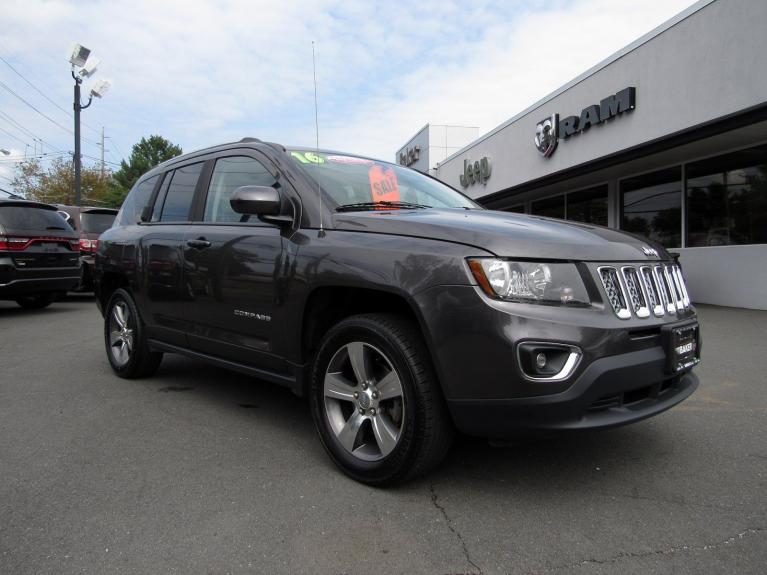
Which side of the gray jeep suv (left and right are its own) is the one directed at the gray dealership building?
left

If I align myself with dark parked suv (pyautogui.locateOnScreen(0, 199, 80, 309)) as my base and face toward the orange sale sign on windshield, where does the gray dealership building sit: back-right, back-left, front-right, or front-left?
front-left

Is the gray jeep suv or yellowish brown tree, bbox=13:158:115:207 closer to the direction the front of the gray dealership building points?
the gray jeep suv

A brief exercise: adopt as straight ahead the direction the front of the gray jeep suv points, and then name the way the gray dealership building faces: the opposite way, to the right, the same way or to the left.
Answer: to the right

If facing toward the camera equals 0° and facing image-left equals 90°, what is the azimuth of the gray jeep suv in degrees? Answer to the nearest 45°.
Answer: approximately 315°

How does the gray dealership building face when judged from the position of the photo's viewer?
facing the viewer and to the left of the viewer

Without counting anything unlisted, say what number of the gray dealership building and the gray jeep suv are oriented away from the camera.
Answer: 0
